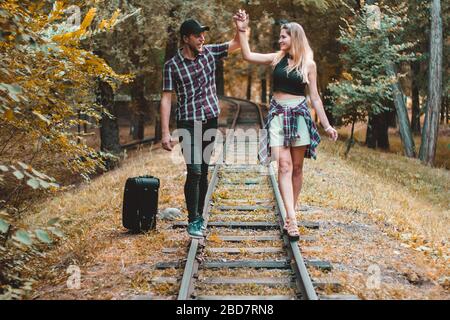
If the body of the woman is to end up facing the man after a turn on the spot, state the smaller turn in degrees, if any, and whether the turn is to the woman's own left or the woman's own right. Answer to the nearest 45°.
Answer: approximately 90° to the woman's own right

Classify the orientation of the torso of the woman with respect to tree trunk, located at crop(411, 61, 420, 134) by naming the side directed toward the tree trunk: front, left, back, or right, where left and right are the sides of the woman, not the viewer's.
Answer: back

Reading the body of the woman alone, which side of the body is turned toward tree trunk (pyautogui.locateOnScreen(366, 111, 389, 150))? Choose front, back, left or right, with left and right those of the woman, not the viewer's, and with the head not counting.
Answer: back

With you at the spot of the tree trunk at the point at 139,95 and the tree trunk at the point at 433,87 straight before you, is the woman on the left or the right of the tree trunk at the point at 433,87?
right

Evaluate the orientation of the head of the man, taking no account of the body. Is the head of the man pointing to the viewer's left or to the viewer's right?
to the viewer's right

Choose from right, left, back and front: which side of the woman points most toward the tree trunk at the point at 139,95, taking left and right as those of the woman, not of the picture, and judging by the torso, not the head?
back

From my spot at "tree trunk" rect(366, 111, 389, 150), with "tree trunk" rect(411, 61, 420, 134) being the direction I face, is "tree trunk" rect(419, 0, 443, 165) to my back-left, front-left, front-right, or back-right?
back-right

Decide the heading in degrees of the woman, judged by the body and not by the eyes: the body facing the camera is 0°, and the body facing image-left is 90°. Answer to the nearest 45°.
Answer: approximately 0°

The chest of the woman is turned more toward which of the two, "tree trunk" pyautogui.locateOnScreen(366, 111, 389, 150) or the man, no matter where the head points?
the man

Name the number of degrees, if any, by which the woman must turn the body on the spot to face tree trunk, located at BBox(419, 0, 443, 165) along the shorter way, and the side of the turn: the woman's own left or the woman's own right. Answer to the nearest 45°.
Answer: approximately 180°
